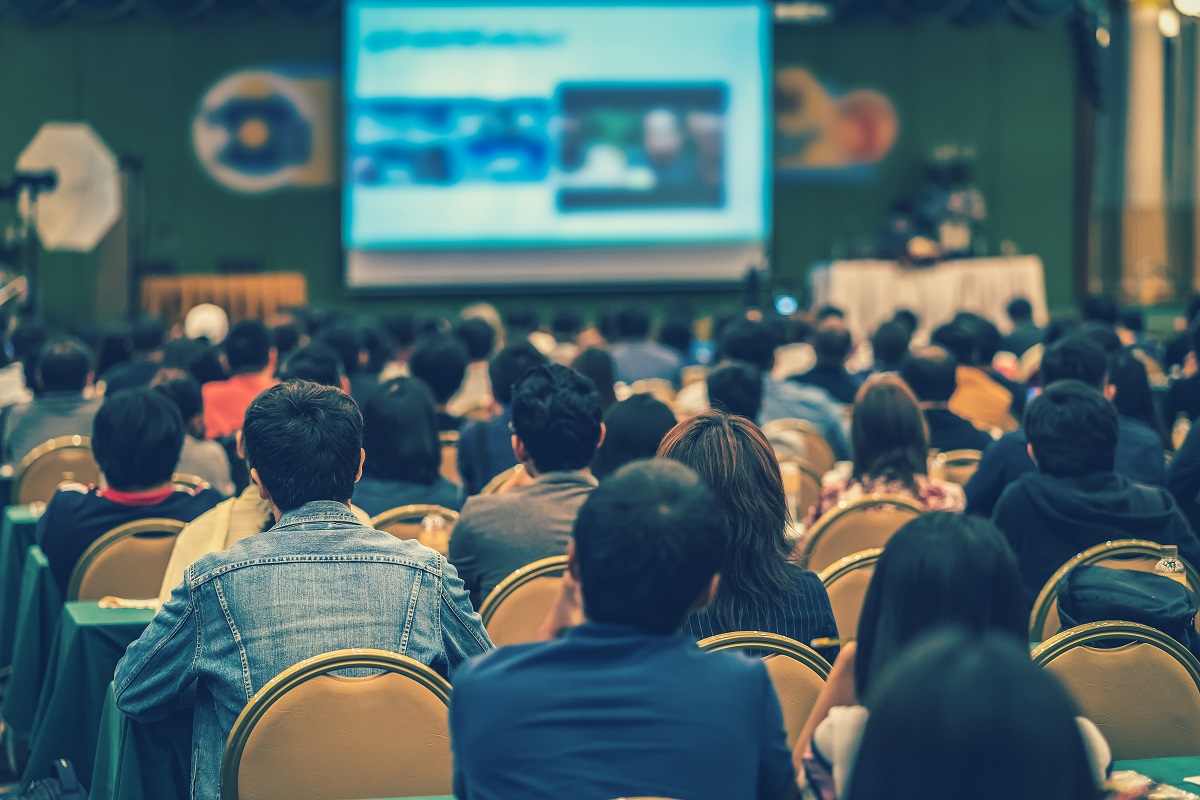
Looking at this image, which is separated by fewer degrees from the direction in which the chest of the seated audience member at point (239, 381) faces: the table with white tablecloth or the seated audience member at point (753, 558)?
the table with white tablecloth

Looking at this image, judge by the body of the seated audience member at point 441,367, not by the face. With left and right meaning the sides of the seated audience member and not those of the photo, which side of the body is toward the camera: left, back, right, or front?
back

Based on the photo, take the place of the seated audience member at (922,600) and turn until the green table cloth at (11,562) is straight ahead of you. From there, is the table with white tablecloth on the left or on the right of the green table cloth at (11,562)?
right

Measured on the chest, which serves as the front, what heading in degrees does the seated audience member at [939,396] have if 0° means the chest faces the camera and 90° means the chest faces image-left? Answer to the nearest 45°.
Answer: approximately 180°

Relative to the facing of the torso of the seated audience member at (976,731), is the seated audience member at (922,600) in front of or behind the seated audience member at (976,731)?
in front

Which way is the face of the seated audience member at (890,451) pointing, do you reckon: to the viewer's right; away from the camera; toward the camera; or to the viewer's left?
away from the camera

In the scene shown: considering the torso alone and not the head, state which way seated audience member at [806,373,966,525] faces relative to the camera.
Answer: away from the camera

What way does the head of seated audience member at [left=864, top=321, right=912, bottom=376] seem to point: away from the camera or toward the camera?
away from the camera

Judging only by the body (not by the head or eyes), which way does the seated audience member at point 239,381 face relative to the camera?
away from the camera

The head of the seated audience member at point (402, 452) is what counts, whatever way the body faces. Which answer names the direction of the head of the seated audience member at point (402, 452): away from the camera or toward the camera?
away from the camera

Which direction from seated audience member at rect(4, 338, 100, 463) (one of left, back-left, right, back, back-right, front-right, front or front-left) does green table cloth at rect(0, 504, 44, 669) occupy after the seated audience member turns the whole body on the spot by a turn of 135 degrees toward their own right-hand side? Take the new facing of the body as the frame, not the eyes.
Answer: front-right

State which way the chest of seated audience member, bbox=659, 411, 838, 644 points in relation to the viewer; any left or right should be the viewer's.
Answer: facing away from the viewer

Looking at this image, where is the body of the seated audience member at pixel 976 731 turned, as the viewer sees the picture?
away from the camera

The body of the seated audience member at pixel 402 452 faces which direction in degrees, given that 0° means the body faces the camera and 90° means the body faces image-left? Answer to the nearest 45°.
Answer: approximately 180°

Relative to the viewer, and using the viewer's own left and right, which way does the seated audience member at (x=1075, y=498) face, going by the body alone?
facing away from the viewer
